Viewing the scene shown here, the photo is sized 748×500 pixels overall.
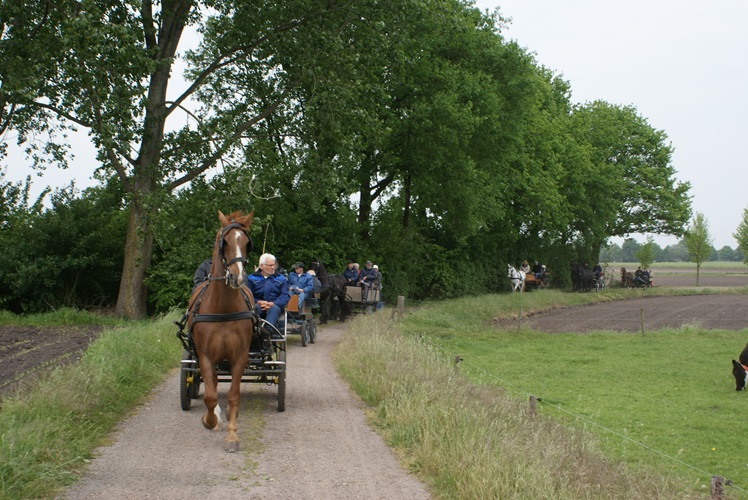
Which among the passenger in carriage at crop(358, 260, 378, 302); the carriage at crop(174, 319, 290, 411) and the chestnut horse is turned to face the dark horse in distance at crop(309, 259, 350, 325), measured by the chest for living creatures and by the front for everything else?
the passenger in carriage

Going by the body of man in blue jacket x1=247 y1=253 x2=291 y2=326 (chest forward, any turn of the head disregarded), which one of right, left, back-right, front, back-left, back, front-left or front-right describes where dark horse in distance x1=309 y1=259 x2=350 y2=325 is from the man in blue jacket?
back

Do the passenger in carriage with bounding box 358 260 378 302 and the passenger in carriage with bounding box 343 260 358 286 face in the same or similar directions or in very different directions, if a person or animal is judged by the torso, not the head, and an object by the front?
same or similar directions

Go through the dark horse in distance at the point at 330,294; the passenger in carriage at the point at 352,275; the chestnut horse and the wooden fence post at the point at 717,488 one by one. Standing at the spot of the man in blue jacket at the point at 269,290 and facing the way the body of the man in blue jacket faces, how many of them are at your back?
2

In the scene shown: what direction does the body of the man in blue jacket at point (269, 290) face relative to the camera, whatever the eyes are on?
toward the camera

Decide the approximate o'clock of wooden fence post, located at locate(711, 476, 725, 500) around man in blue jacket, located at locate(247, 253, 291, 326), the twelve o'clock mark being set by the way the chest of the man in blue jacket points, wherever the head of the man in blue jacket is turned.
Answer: The wooden fence post is roughly at 11 o'clock from the man in blue jacket.

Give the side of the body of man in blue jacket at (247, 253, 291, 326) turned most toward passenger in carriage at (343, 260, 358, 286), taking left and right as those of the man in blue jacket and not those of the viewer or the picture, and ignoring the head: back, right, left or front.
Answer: back

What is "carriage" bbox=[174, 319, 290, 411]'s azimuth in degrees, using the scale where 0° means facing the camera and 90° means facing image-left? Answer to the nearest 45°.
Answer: approximately 0°

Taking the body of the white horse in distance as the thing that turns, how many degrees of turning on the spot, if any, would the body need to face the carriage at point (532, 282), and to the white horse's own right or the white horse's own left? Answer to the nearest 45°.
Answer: approximately 135° to the white horse's own right

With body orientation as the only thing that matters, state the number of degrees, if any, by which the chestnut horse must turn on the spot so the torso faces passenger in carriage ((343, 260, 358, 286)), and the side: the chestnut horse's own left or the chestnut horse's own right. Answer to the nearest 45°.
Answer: approximately 180°

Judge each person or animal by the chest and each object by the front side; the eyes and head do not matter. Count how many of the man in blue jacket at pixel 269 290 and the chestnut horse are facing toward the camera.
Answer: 2

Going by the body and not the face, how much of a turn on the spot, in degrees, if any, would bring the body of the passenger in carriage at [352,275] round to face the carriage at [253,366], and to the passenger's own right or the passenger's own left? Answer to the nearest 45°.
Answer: approximately 45° to the passenger's own left

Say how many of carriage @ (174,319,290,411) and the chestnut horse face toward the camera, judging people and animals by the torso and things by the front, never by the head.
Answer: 2

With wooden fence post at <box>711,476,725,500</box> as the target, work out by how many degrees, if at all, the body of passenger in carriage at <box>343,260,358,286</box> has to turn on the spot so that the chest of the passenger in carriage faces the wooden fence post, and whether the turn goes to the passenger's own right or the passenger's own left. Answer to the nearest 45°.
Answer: approximately 45° to the passenger's own left

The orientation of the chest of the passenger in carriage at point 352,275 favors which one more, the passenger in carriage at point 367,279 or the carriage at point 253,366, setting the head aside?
the carriage

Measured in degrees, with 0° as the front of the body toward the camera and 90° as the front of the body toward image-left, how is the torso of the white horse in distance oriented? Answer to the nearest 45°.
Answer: approximately 45°

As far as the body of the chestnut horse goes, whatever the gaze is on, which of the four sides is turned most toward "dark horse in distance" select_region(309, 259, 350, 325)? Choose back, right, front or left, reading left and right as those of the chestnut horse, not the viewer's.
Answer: back

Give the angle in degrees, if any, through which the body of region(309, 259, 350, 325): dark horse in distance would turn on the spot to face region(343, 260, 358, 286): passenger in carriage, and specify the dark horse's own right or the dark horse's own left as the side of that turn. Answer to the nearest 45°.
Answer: approximately 180°

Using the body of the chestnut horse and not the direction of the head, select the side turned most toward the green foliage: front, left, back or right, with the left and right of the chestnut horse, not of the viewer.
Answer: back

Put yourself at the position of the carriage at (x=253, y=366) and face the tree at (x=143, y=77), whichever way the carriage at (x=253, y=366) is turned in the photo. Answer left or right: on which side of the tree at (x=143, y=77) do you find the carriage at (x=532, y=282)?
right
